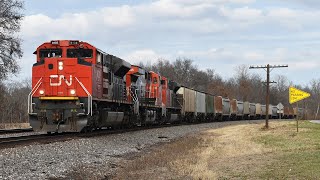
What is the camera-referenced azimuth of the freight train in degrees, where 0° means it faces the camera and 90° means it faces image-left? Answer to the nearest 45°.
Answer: approximately 45°
